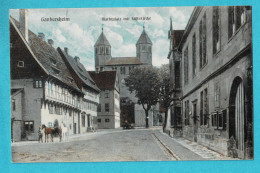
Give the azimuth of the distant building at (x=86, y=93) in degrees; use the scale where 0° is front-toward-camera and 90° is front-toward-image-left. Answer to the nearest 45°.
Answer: approximately 315°

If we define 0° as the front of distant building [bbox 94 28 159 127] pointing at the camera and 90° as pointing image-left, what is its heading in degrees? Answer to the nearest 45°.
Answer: approximately 0°

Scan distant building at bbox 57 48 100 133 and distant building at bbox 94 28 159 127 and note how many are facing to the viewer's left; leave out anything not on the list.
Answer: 0

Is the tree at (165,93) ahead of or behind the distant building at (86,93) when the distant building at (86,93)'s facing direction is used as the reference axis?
ahead
